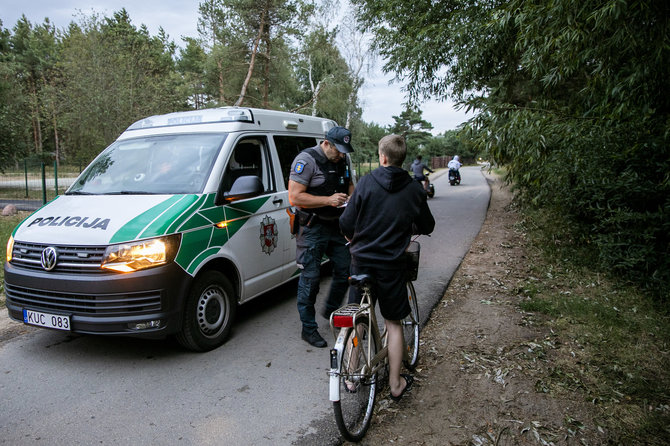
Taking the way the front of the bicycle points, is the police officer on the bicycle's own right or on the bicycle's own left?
on the bicycle's own left

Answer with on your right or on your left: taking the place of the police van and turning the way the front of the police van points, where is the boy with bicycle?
on your left

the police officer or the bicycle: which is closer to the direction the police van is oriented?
the bicycle

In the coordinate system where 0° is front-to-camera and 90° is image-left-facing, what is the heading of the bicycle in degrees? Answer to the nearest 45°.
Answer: approximately 225°

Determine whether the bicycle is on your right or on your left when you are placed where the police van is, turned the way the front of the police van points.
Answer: on your left

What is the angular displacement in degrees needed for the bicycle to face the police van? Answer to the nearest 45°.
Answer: approximately 90° to its left

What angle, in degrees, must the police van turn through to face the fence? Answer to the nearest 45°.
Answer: approximately 135° to its right

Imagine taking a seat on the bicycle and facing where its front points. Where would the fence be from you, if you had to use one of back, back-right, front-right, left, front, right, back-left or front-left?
left

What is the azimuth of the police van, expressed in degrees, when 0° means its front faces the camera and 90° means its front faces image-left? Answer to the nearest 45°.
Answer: approximately 45°

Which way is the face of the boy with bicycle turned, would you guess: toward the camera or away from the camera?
away from the camera

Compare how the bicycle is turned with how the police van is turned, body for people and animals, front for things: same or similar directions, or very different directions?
very different directions
